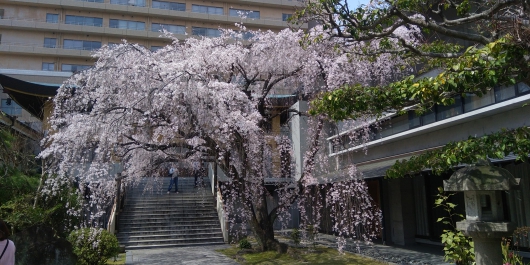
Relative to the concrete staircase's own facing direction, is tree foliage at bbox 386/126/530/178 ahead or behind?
ahead

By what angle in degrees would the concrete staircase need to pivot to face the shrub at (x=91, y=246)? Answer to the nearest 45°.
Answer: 0° — it already faces it

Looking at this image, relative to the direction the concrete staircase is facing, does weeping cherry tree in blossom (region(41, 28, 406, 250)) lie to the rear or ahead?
ahead

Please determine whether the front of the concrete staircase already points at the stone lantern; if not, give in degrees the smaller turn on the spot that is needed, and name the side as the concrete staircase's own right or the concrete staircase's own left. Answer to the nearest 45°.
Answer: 0° — it already faces it

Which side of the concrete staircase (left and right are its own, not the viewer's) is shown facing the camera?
front

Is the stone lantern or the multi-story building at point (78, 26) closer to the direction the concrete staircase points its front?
the stone lantern

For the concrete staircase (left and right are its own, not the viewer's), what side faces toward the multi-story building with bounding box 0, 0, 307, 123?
back
